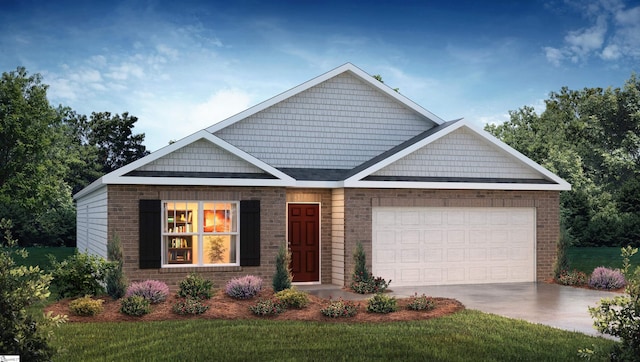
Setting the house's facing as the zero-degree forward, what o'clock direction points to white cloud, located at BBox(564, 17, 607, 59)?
The white cloud is roughly at 7 o'clock from the house.

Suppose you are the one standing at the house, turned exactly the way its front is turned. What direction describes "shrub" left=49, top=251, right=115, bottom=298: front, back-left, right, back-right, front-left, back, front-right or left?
front-right

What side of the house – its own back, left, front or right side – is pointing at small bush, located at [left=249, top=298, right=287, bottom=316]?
front

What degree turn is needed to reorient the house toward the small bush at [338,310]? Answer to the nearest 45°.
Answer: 0° — it already faces it

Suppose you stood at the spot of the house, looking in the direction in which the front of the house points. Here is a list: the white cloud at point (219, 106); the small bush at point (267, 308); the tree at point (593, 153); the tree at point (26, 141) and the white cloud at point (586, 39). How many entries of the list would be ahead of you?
1

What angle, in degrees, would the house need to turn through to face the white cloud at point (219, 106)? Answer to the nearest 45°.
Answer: approximately 180°

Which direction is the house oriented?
toward the camera

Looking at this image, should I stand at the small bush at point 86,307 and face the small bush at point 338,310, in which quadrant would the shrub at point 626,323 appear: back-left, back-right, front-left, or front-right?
front-right

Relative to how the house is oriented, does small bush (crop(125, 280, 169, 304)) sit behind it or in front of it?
in front

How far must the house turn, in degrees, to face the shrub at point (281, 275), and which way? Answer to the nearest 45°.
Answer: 0° — it already faces it

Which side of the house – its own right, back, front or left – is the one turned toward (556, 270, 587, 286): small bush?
left

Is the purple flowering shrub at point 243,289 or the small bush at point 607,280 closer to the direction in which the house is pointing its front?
the purple flowering shrub
